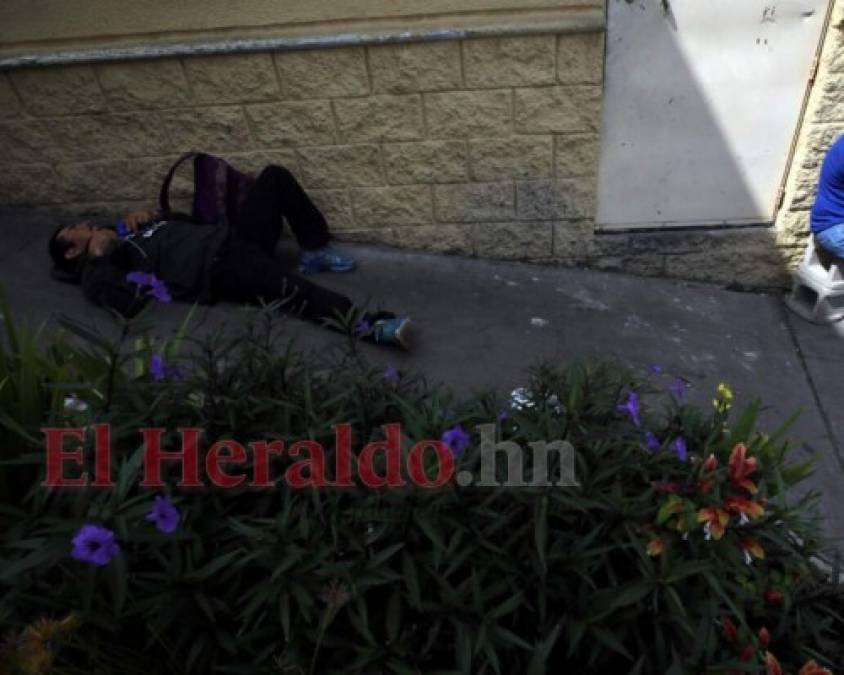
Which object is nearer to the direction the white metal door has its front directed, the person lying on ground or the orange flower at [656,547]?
the orange flower

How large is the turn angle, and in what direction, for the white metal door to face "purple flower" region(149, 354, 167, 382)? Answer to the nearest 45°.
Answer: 0° — it already faces it

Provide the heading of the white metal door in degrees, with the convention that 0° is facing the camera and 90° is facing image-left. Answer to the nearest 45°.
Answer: approximately 0°

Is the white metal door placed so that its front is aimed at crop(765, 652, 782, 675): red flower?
yes

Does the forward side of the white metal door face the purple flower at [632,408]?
yes

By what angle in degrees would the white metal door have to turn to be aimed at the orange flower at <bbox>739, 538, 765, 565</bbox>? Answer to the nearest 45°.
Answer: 0° — it already faces it

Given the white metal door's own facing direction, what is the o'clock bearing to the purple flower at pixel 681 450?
The purple flower is roughly at 12 o'clock from the white metal door.
